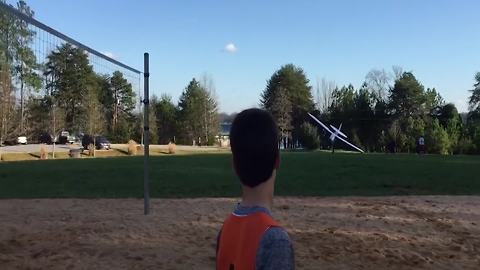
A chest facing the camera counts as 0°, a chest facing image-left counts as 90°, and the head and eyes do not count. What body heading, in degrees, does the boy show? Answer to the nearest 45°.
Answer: approximately 225°
